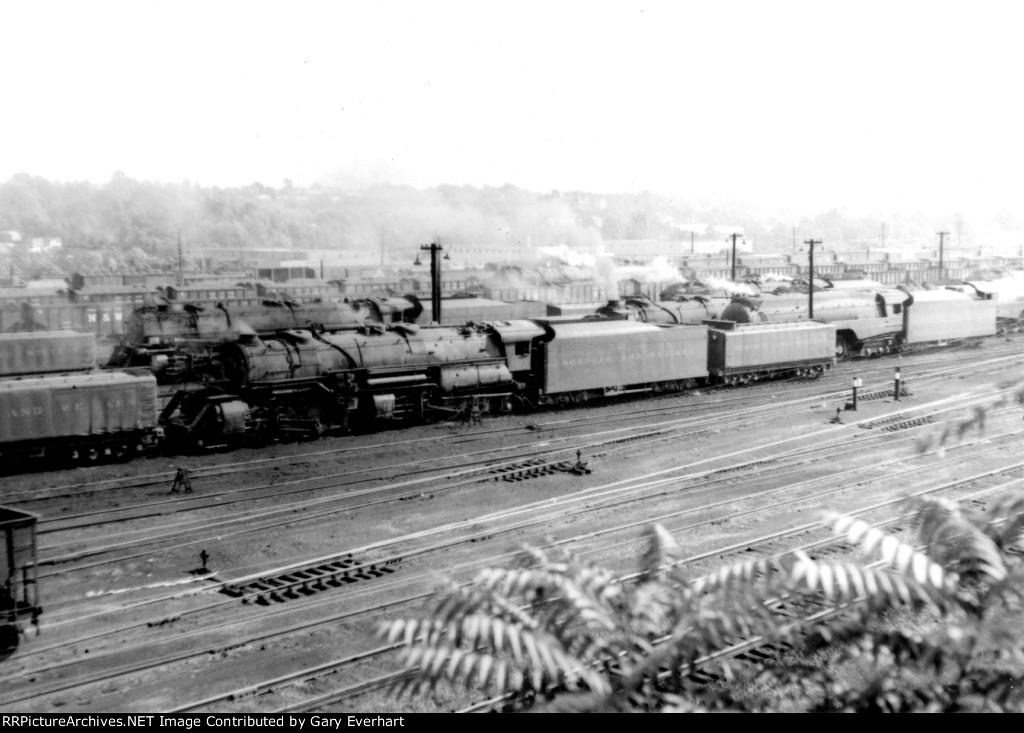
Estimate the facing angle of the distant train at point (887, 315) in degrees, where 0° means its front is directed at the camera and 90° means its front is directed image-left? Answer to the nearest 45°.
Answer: approximately 45°

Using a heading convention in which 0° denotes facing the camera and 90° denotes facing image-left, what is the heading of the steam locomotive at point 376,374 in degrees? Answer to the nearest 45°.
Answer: approximately 45°

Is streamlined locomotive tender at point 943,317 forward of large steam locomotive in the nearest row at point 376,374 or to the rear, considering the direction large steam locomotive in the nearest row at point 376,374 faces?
to the rear

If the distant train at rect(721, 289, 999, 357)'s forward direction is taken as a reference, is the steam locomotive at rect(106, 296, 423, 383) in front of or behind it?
in front

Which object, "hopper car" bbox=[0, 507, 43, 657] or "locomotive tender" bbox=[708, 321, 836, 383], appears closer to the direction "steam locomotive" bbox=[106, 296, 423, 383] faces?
the hopper car

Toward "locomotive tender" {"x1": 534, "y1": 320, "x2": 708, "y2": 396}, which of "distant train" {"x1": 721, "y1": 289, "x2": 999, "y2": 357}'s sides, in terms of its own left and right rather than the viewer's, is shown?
front
